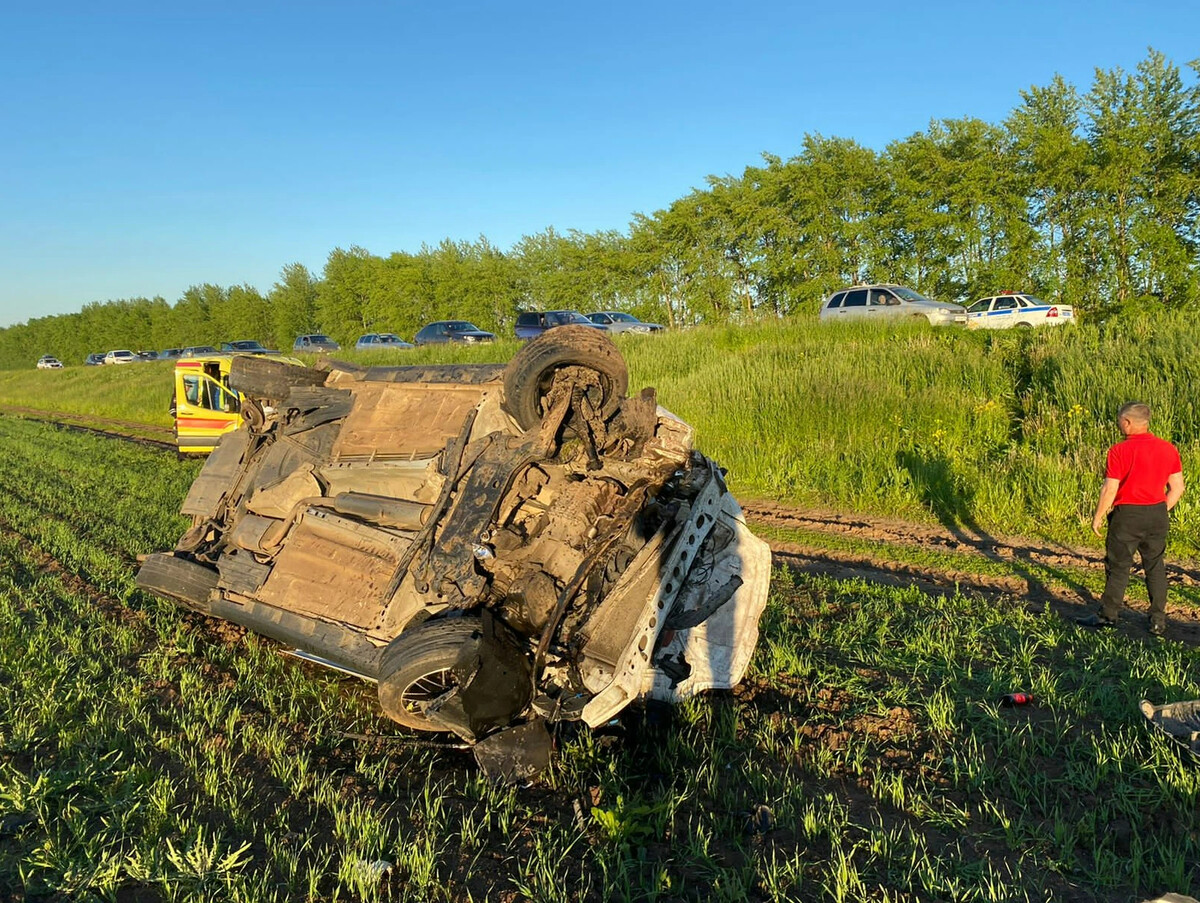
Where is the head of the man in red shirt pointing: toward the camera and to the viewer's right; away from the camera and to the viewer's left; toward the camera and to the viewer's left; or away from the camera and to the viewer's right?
away from the camera and to the viewer's left

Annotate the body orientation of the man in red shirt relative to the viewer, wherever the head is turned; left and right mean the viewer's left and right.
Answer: facing away from the viewer and to the left of the viewer

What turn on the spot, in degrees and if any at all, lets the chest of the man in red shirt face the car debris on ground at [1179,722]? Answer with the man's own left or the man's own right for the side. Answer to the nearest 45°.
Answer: approximately 135° to the man's own left

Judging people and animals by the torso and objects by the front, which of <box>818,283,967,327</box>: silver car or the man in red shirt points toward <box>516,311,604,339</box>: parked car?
the man in red shirt
